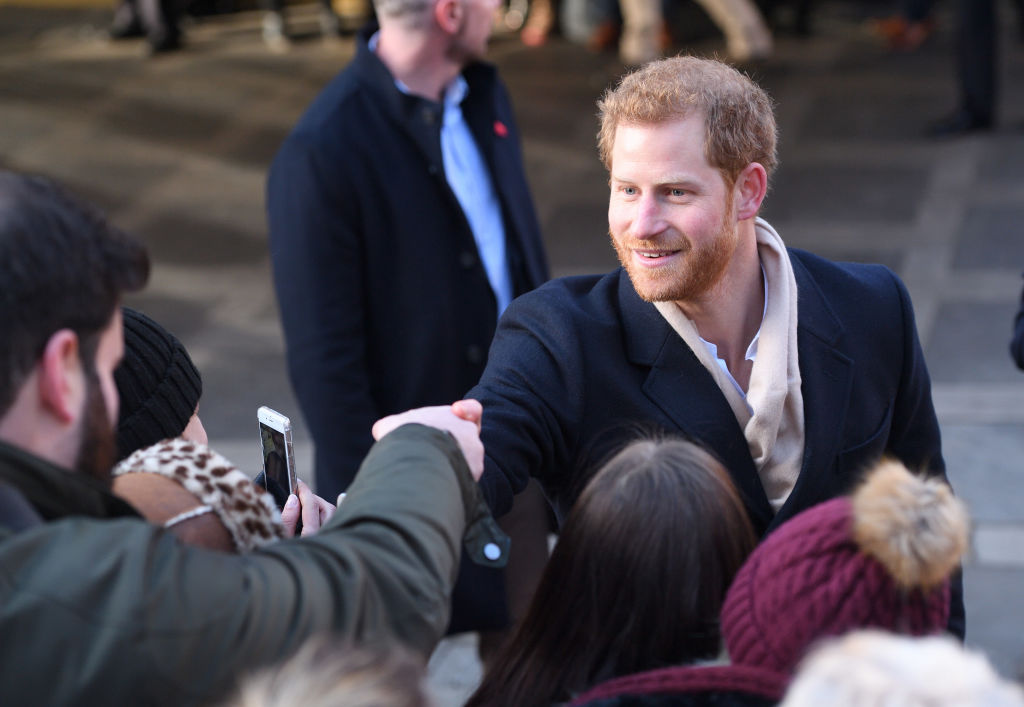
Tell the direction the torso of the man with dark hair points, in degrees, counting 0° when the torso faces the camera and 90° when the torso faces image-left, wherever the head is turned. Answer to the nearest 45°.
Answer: approximately 225°

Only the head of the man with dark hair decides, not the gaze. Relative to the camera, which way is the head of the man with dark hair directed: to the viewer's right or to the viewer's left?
to the viewer's right
